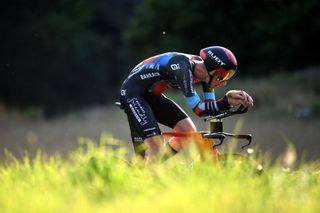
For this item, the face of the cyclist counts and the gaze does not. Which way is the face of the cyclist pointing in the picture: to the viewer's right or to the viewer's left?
to the viewer's right

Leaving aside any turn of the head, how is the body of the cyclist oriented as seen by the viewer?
to the viewer's right
